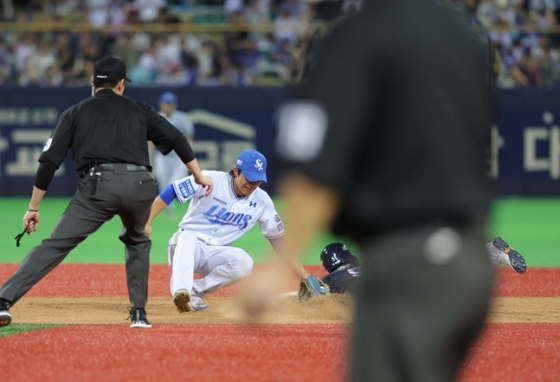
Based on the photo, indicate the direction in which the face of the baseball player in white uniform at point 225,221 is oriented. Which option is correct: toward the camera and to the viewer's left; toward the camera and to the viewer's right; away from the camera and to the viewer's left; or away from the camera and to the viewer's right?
toward the camera and to the viewer's right

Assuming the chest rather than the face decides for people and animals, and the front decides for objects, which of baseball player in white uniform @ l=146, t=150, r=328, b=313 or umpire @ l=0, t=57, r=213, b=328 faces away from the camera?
the umpire

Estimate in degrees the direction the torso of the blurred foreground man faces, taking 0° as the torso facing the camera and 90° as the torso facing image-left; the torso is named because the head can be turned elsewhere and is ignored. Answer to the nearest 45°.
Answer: approximately 135°

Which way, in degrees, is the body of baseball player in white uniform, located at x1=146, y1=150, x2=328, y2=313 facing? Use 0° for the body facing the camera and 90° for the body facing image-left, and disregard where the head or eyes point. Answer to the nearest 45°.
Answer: approximately 0°

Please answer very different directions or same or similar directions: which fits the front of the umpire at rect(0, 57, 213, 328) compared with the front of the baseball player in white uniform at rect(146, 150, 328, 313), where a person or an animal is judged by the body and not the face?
very different directions

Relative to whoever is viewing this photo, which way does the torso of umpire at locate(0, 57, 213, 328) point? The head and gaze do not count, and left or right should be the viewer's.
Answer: facing away from the viewer

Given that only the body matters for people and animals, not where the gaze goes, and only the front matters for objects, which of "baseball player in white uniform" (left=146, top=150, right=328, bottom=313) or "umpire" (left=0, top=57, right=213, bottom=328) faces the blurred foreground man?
the baseball player in white uniform

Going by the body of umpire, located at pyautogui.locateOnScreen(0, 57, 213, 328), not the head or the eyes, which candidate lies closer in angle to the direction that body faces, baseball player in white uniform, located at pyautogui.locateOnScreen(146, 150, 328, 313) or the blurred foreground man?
the baseball player in white uniform

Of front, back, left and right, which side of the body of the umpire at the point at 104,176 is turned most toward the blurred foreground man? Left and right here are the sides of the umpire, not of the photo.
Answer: back

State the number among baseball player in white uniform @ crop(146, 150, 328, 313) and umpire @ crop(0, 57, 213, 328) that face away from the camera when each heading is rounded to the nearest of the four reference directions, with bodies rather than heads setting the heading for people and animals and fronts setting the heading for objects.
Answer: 1

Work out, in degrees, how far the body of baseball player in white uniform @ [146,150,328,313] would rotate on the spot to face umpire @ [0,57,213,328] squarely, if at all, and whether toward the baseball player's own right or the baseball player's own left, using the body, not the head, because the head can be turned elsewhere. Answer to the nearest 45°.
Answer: approximately 45° to the baseball player's own right
